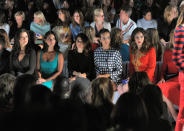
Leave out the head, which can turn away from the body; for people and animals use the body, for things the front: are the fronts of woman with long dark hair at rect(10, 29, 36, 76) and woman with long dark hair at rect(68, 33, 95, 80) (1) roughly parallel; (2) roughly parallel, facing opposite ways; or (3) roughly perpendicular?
roughly parallel

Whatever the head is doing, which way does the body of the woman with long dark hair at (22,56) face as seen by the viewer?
toward the camera

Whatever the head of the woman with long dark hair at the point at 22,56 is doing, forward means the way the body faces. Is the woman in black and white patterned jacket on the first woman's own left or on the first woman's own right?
on the first woman's own left

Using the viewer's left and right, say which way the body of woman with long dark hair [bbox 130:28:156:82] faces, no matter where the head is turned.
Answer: facing the viewer and to the left of the viewer

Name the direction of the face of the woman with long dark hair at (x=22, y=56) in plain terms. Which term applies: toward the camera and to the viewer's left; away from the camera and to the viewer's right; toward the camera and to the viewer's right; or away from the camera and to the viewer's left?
toward the camera and to the viewer's right

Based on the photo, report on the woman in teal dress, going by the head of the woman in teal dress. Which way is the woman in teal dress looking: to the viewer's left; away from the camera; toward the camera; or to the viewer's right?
toward the camera

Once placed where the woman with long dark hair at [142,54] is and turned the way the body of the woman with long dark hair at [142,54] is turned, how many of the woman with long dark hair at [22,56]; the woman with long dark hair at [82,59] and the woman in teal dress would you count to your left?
0

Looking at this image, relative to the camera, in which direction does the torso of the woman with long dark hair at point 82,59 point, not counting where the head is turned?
toward the camera

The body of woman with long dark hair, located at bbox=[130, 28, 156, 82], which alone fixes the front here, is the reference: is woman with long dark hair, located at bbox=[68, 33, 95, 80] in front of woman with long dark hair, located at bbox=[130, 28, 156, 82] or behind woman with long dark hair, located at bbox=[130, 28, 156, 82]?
in front

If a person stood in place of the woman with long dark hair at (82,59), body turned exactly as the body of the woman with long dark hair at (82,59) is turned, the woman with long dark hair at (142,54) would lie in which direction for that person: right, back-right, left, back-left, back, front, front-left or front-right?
left

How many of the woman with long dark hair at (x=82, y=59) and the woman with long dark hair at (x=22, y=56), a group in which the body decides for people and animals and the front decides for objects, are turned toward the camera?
2

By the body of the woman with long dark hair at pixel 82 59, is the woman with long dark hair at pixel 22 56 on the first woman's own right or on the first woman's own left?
on the first woman's own right
